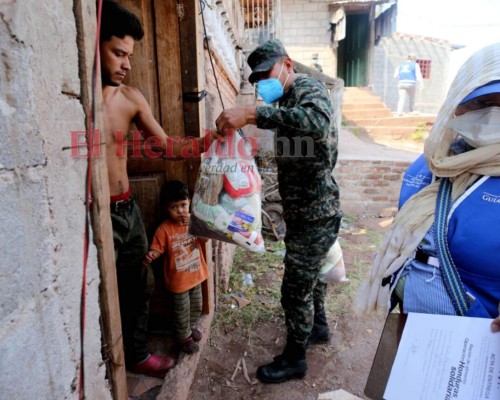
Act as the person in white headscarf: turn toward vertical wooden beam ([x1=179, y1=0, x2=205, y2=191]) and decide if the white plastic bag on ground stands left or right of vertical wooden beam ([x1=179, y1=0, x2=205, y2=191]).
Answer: right

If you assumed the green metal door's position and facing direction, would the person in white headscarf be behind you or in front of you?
in front

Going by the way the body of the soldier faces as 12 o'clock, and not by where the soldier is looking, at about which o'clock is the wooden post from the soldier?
The wooden post is roughly at 10 o'clock from the soldier.

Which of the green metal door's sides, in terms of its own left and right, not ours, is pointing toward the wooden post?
front

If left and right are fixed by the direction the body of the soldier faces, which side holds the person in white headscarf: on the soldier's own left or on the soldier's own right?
on the soldier's own left

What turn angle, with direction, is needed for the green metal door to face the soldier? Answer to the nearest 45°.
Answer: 0° — it already faces them

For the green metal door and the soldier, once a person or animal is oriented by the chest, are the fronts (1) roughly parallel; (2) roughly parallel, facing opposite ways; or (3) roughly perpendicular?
roughly perpendicular

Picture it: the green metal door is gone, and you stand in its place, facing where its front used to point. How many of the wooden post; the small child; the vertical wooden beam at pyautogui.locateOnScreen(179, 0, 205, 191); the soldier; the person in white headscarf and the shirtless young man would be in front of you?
6

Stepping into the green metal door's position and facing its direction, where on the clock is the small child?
The small child is roughly at 12 o'clock from the green metal door.

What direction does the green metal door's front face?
toward the camera

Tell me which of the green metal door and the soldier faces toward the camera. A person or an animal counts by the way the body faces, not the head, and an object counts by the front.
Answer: the green metal door

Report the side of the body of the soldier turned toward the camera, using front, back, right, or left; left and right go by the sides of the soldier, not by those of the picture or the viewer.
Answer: left

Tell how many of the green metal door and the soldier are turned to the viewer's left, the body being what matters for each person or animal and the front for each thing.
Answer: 1

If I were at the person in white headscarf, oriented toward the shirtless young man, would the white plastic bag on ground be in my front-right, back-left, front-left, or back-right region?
front-right

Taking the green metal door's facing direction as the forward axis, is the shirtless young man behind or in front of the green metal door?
in front
